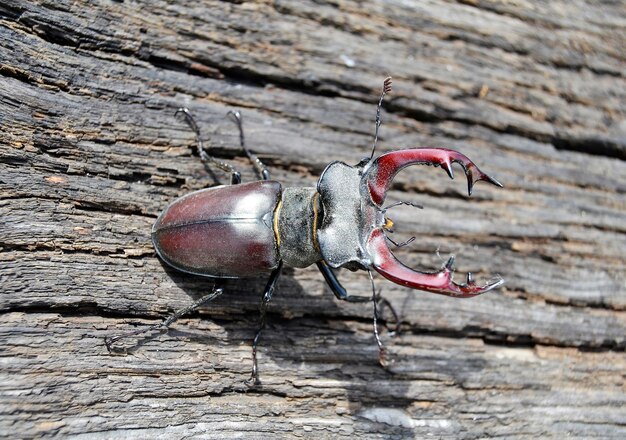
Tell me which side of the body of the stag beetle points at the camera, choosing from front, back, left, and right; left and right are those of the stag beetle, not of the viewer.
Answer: right
